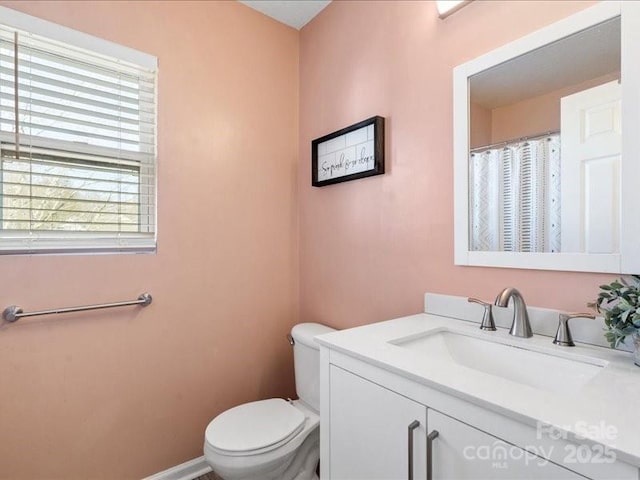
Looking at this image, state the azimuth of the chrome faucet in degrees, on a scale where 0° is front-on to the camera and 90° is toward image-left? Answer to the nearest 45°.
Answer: approximately 45°

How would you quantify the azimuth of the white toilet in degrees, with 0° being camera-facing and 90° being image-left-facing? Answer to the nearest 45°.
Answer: approximately 45°

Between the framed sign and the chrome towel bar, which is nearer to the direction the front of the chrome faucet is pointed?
the chrome towel bar

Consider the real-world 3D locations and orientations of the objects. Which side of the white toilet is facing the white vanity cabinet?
left

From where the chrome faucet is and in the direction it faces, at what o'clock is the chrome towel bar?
The chrome towel bar is roughly at 1 o'clock from the chrome faucet.

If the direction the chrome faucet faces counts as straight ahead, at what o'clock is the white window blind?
The white window blind is roughly at 1 o'clock from the chrome faucet.
